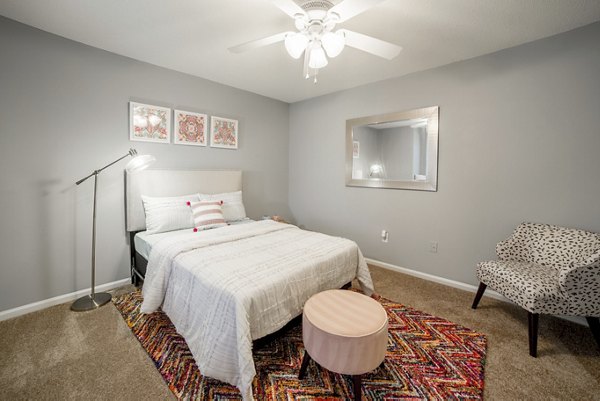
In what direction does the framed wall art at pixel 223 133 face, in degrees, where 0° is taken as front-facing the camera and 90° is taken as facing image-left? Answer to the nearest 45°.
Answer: approximately 315°

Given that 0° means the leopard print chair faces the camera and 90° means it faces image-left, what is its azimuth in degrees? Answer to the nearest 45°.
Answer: approximately 45°

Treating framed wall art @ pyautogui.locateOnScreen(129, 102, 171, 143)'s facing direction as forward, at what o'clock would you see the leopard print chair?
The leopard print chair is roughly at 12 o'clock from the framed wall art.

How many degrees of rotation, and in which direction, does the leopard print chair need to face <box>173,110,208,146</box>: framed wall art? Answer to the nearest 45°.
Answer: approximately 45° to its right
